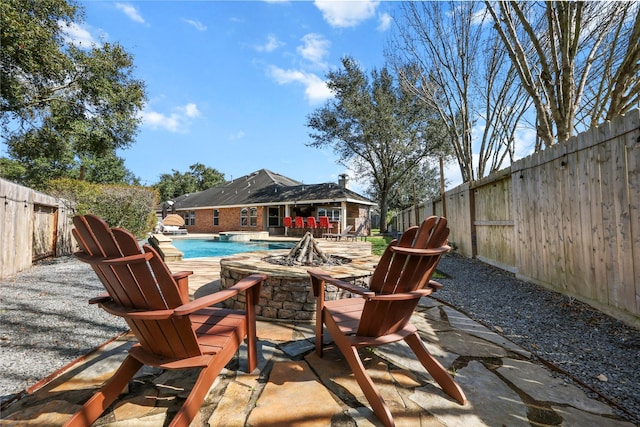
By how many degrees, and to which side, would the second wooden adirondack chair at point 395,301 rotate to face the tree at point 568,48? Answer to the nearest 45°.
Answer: approximately 90° to its right

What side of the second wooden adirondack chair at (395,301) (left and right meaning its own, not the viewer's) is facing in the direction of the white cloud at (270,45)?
front

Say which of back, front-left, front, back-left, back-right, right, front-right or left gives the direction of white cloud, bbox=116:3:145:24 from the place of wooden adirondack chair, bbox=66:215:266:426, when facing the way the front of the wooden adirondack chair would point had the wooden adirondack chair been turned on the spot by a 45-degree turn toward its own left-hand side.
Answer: front

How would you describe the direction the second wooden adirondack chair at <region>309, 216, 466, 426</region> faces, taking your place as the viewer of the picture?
facing away from the viewer and to the left of the viewer

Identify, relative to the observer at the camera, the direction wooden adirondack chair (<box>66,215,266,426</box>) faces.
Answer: facing away from the viewer and to the right of the viewer

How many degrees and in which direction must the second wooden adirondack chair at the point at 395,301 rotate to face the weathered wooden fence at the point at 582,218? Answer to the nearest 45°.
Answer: approximately 90° to its right

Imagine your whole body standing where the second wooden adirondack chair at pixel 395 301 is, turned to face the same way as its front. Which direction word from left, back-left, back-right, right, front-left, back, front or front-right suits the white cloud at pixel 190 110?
front
